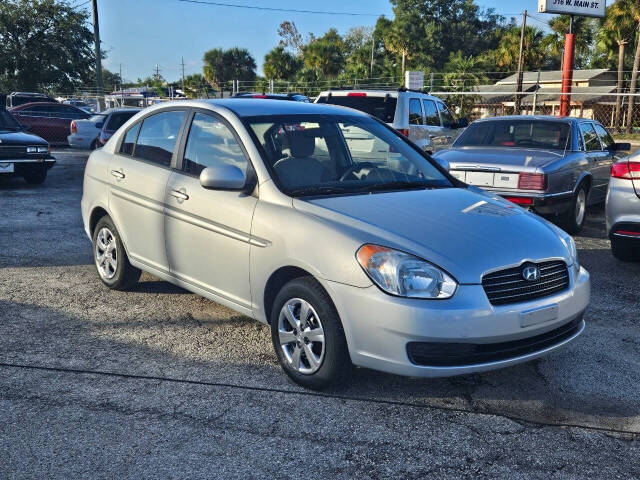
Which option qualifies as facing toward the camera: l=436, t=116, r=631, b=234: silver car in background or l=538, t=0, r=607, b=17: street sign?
the street sign

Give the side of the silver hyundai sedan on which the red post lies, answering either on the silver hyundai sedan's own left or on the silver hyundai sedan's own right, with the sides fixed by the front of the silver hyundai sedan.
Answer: on the silver hyundai sedan's own left

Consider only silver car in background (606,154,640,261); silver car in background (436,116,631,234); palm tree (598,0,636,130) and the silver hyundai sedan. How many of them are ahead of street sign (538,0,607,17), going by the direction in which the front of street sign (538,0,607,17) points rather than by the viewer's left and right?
3

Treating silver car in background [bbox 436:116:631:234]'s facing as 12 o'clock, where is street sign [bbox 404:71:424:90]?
The street sign is roughly at 10 o'clock from the silver car in background.

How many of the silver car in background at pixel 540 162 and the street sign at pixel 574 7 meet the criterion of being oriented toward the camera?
1

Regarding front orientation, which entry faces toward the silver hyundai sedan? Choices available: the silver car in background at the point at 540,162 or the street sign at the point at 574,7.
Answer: the street sign

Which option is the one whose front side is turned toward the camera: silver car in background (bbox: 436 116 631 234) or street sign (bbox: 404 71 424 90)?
the street sign

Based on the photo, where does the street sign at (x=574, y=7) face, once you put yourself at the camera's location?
facing the viewer

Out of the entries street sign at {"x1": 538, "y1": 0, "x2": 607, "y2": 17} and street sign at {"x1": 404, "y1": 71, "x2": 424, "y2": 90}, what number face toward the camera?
2

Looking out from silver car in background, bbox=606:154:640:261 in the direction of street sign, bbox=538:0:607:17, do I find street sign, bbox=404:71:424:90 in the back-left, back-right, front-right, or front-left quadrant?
front-left

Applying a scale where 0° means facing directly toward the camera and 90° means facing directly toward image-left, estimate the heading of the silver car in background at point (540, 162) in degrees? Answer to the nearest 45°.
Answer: approximately 225°

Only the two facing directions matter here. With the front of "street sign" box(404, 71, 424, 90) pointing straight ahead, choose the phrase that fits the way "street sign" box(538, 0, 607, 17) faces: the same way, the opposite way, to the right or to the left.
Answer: the same way

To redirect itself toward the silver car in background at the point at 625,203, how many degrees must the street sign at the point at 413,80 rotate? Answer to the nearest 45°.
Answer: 0° — it already faces it

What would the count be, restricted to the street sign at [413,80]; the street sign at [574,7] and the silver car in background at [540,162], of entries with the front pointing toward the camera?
2

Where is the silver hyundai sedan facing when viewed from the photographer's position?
facing the viewer and to the right of the viewer

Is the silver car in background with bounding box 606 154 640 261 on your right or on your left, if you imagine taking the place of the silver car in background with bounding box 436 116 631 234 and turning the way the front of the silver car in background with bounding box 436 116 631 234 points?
on your right

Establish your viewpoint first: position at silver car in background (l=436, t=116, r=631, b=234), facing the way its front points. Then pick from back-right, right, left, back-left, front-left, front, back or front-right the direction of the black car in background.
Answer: back-left
